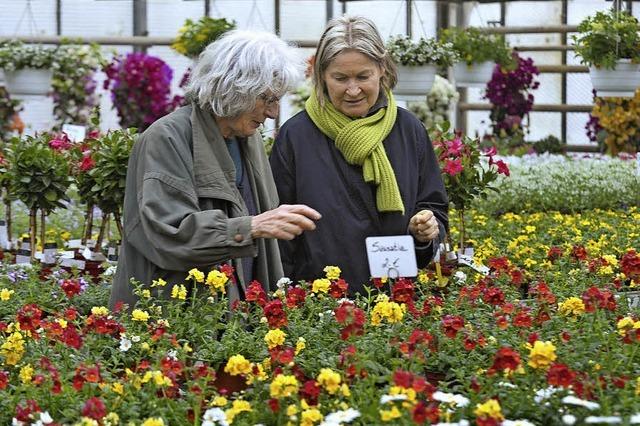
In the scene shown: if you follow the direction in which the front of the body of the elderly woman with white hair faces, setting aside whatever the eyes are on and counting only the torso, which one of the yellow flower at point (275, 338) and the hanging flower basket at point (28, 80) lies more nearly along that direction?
the yellow flower

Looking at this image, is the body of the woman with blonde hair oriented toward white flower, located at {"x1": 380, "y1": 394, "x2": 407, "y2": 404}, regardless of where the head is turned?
yes

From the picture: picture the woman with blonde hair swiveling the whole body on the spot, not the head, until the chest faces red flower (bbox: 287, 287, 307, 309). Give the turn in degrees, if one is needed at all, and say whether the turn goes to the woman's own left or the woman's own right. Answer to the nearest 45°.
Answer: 0° — they already face it

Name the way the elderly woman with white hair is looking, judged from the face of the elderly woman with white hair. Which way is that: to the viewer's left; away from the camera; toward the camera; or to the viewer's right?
to the viewer's right

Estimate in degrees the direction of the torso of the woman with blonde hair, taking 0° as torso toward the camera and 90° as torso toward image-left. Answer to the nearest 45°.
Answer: approximately 0°

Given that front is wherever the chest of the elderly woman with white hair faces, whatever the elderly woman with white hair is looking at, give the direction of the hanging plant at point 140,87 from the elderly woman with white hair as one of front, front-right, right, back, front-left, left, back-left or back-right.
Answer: back-left

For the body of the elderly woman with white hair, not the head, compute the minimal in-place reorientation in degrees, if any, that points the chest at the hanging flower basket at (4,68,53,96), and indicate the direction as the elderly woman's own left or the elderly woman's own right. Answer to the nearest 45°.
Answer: approximately 135° to the elderly woman's own left
